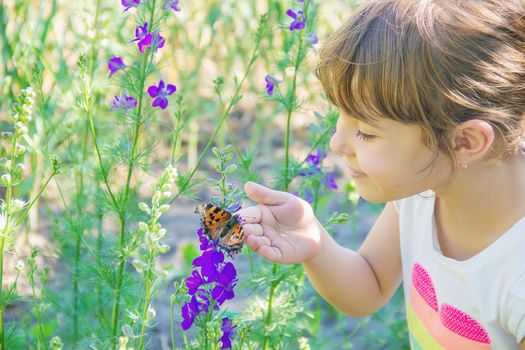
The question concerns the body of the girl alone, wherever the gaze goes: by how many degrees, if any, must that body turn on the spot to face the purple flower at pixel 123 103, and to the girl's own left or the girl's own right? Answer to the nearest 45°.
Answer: approximately 45° to the girl's own right

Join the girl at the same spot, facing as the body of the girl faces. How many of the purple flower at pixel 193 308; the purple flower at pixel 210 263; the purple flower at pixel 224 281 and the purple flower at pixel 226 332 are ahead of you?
4

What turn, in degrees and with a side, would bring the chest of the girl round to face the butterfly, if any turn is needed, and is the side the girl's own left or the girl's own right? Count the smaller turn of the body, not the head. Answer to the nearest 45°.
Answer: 0° — they already face it

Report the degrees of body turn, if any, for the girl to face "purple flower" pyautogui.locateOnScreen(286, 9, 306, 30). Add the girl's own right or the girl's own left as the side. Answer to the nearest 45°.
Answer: approximately 90° to the girl's own right

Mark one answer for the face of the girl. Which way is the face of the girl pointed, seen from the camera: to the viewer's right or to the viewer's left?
to the viewer's left

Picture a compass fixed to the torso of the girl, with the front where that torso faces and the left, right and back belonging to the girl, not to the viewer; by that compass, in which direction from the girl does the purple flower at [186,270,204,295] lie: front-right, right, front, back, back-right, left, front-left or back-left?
front

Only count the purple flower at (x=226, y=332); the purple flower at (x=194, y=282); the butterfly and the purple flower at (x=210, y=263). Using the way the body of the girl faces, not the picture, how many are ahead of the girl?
4

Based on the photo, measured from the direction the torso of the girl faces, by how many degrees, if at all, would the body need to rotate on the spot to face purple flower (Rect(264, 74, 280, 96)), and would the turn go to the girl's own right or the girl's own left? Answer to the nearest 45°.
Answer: approximately 90° to the girl's own right

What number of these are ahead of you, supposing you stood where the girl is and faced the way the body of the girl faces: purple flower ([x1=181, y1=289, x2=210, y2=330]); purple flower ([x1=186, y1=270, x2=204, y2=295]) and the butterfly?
3

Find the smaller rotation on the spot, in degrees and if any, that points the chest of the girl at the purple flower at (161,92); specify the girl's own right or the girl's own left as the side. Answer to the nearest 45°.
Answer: approximately 45° to the girl's own right

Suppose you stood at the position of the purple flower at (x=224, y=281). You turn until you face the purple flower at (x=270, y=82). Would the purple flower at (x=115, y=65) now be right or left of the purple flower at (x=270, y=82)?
left

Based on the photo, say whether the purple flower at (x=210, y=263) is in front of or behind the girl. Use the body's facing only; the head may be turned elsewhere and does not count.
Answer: in front

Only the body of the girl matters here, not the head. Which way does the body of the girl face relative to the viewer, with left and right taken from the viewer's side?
facing the viewer and to the left of the viewer

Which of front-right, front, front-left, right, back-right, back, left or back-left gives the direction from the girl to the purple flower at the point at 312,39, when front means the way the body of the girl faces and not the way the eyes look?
right

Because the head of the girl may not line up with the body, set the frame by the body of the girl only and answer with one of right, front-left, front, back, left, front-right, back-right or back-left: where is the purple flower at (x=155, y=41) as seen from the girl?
front-right

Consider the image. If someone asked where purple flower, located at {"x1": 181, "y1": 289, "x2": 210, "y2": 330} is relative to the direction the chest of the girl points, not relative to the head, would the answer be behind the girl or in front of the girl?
in front
